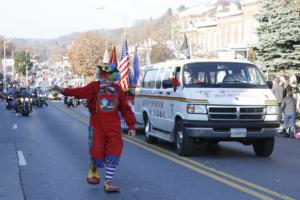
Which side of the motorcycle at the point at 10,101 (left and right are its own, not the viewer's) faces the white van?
front

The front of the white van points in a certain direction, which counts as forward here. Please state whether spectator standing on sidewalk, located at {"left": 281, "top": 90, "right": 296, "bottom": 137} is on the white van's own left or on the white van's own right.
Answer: on the white van's own left

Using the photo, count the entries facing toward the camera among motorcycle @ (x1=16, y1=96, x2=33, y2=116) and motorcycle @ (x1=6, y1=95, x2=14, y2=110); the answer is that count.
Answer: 2

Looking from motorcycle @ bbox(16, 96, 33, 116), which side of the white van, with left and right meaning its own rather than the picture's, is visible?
back

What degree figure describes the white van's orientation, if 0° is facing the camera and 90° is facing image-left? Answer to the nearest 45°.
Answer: approximately 315°

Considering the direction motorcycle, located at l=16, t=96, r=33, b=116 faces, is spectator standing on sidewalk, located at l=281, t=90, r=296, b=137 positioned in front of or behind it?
in front

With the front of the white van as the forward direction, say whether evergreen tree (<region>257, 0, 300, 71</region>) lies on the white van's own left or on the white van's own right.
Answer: on the white van's own left
